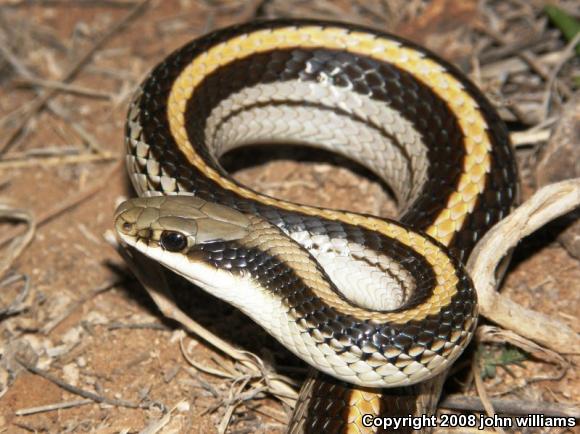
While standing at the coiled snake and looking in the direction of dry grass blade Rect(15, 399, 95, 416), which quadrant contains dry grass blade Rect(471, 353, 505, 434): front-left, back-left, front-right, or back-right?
back-left

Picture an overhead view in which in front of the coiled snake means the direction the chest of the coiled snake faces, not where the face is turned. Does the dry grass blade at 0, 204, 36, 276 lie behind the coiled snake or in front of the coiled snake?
in front

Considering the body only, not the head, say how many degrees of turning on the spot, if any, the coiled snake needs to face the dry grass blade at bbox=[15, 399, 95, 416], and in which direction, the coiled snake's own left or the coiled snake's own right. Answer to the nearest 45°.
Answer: approximately 45° to the coiled snake's own left

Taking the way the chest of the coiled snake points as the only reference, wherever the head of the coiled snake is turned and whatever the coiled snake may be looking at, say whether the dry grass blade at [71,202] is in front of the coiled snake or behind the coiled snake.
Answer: in front

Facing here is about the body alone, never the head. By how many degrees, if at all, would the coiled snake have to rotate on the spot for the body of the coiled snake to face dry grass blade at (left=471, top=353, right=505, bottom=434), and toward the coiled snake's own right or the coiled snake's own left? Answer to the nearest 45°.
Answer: approximately 135° to the coiled snake's own left

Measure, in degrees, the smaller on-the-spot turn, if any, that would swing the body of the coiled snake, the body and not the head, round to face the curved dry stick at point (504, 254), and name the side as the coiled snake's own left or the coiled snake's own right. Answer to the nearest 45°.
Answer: approximately 180°

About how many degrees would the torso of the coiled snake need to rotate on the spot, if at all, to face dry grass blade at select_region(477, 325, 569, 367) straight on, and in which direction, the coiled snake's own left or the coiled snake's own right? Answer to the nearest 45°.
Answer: approximately 180°

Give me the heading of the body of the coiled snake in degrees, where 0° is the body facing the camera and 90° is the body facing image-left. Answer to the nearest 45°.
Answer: approximately 90°

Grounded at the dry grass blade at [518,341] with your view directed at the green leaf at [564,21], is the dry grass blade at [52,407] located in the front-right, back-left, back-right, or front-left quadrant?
back-left

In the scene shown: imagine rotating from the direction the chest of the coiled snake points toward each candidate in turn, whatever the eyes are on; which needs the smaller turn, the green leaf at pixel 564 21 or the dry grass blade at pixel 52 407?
the dry grass blade

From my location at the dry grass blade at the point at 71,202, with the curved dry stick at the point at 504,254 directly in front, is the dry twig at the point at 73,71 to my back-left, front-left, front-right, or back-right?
back-left
